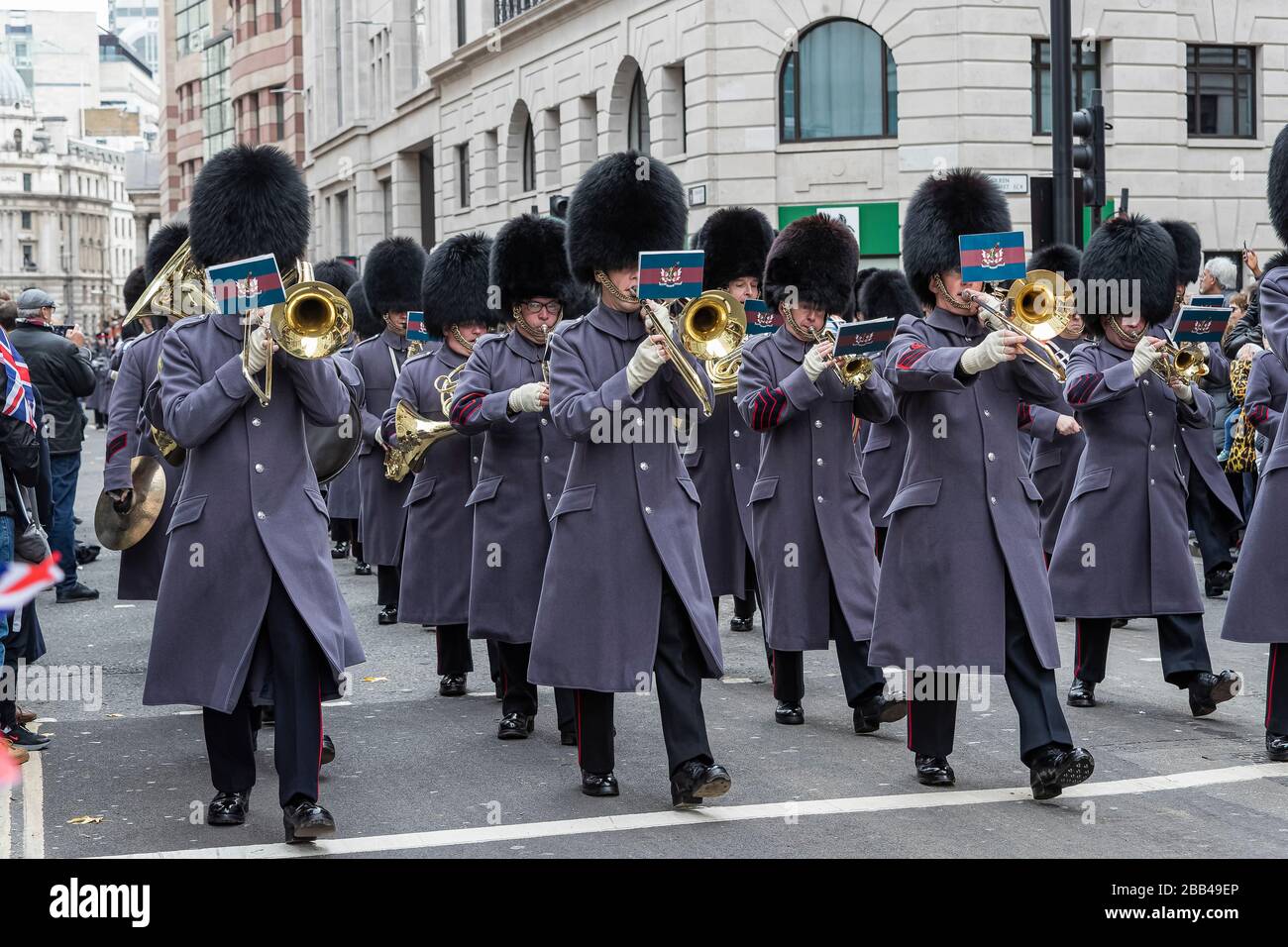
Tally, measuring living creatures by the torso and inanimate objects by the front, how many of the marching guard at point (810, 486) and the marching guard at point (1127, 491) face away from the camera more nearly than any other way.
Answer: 0

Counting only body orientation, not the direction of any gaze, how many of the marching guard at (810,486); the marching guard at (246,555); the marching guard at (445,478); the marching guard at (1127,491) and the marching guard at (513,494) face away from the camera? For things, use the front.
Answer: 0

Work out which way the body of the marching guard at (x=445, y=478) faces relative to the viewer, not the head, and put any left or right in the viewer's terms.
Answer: facing the viewer and to the right of the viewer

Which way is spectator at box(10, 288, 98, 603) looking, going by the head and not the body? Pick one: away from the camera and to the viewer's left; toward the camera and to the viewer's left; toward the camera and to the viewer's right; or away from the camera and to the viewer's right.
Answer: away from the camera and to the viewer's right

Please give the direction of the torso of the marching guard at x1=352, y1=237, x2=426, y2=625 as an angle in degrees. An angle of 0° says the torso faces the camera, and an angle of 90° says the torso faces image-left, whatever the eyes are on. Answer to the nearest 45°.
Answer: approximately 315°

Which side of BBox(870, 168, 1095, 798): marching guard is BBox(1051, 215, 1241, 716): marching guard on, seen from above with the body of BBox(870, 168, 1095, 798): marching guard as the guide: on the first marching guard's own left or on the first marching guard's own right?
on the first marching guard's own left

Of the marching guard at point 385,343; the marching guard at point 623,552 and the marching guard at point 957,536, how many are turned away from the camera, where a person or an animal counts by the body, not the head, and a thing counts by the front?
0

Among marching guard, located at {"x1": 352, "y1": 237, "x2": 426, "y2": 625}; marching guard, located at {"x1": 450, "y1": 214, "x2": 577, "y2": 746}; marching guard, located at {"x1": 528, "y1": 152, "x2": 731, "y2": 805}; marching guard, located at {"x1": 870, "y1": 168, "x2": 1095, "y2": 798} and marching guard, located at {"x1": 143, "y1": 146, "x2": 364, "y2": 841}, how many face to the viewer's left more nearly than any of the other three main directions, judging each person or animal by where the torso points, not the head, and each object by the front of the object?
0

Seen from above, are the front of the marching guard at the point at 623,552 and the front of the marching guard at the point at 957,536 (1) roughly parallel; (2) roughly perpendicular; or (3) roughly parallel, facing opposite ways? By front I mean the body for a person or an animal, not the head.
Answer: roughly parallel

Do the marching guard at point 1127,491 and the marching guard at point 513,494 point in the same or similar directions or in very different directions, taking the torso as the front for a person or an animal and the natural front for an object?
same or similar directions
